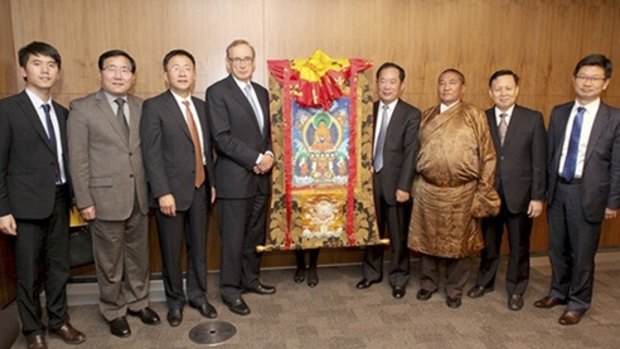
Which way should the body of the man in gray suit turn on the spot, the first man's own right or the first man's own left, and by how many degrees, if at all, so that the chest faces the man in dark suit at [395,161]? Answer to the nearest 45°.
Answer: approximately 45° to the first man's own left

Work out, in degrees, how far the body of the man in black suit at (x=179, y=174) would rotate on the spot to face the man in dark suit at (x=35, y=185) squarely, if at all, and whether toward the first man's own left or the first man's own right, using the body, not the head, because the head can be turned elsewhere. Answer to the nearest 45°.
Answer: approximately 135° to the first man's own right

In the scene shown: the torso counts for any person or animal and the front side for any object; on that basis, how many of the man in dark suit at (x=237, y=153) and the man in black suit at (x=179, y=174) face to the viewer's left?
0

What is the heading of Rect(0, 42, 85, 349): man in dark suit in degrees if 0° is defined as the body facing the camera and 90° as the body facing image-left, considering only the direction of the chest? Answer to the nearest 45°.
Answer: approximately 315°

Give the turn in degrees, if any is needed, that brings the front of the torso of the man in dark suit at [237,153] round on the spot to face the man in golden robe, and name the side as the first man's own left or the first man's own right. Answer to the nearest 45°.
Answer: approximately 45° to the first man's own left

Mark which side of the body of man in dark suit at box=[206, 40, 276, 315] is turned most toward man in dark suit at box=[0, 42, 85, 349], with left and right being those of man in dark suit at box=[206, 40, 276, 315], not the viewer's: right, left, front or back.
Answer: right

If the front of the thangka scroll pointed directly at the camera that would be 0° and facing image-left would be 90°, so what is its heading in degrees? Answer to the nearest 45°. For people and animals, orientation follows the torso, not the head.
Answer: approximately 0°

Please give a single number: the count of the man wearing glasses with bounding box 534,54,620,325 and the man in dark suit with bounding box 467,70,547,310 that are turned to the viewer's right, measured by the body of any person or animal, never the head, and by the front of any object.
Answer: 0

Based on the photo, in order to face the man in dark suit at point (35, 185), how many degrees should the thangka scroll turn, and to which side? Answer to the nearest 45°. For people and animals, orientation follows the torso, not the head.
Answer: approximately 45° to its right
